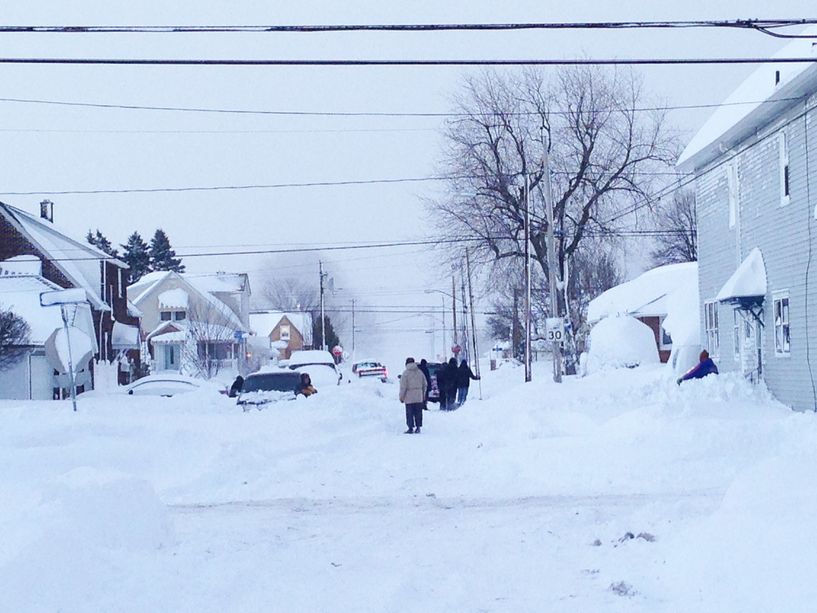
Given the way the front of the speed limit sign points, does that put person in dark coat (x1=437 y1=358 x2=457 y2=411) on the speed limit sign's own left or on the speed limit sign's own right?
on the speed limit sign's own right

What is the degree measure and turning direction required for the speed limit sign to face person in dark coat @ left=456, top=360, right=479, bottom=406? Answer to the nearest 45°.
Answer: approximately 135° to its right

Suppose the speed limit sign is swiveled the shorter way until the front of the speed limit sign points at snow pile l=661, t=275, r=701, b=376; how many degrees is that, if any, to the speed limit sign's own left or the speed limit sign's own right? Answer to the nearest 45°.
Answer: approximately 135° to the speed limit sign's own left

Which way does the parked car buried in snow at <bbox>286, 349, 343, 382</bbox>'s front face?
toward the camera

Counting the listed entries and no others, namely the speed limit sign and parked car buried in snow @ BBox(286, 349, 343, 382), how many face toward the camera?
2

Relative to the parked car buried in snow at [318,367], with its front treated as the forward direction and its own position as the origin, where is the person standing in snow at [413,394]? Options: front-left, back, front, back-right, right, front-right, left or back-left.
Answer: front

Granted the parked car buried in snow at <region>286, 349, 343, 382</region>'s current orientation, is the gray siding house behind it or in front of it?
in front

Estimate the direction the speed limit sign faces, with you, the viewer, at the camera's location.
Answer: facing the viewer

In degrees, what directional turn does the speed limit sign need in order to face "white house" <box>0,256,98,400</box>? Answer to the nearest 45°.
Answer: approximately 90° to its right

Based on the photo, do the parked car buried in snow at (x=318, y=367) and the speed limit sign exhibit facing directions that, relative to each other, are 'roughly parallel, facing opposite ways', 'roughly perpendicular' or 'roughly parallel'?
roughly parallel
